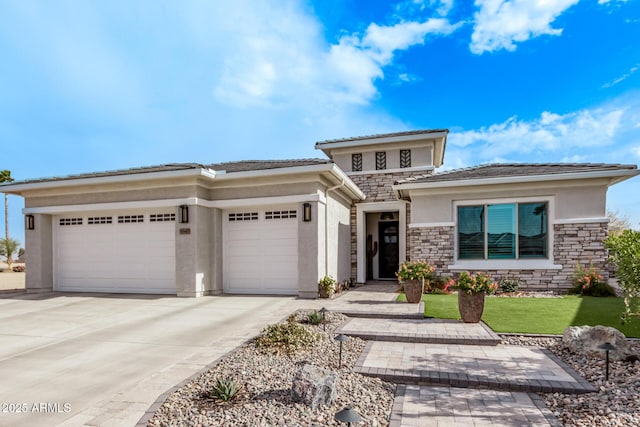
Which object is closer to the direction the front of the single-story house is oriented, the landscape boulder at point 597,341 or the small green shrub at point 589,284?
the landscape boulder

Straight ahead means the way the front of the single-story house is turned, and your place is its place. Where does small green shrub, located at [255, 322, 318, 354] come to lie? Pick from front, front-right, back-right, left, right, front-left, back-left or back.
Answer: front

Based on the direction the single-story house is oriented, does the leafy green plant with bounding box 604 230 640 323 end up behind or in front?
in front

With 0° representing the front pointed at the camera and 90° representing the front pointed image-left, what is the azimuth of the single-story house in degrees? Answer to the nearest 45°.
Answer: approximately 0°

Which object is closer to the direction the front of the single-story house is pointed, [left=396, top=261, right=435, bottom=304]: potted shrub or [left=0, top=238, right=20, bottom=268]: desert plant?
the potted shrub

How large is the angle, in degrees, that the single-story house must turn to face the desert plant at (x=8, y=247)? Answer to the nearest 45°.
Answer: approximately 135° to its right

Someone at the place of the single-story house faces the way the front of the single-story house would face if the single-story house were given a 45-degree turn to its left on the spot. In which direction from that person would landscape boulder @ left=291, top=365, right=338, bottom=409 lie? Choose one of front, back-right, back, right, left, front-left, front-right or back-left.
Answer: front-right
